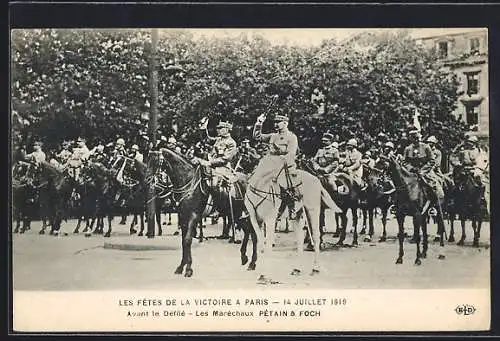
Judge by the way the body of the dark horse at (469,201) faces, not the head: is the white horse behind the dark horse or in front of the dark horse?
in front

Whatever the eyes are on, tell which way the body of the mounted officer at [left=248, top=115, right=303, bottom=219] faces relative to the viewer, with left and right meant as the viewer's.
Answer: facing the viewer and to the left of the viewer

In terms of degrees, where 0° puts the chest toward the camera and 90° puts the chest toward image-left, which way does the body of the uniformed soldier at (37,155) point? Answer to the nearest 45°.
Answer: approximately 45°

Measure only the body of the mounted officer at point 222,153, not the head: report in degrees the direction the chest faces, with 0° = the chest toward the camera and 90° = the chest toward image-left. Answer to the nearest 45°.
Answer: approximately 45°

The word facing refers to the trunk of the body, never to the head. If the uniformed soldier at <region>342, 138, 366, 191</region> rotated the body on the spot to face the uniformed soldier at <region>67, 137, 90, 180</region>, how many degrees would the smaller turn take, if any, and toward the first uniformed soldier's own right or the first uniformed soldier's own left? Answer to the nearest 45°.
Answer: approximately 45° to the first uniformed soldier's own right

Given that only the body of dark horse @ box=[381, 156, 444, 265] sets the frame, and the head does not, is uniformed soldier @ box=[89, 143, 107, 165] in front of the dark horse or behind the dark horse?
in front
